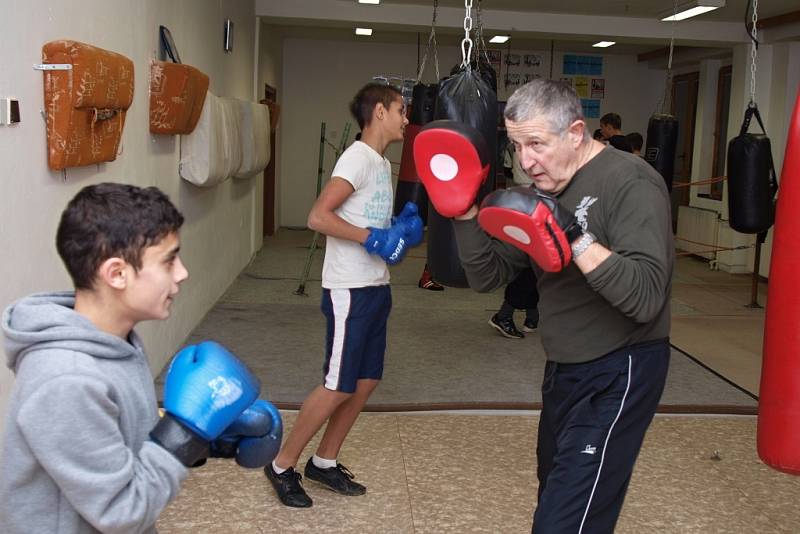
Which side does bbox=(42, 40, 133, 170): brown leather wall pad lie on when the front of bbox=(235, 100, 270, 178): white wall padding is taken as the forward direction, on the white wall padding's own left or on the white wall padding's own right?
on the white wall padding's own right

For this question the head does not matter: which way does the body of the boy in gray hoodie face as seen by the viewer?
to the viewer's right

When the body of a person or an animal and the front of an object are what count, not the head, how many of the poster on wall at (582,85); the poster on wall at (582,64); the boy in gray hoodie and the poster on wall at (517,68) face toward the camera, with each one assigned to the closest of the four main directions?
3

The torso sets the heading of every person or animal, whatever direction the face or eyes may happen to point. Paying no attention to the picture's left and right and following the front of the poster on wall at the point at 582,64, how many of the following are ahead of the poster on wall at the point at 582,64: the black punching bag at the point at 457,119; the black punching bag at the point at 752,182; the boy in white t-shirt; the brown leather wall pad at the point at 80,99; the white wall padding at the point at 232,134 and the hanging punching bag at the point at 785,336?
6

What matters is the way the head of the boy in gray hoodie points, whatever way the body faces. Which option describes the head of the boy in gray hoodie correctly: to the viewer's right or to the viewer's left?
to the viewer's right

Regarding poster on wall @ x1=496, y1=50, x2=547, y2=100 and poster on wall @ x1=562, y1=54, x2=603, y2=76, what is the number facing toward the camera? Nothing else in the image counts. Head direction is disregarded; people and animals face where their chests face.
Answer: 2

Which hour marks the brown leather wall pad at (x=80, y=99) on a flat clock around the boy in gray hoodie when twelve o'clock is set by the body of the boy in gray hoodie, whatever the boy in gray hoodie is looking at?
The brown leather wall pad is roughly at 9 o'clock from the boy in gray hoodie.

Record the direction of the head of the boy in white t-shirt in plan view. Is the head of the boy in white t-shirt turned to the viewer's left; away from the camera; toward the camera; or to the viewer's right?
to the viewer's right

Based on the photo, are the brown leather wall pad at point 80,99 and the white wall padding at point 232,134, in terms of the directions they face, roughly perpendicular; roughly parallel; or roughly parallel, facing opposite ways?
roughly parallel

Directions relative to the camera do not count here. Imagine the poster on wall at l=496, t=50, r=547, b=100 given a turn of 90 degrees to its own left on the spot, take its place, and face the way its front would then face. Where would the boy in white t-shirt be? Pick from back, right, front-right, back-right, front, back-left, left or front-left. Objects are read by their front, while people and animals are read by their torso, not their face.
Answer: right

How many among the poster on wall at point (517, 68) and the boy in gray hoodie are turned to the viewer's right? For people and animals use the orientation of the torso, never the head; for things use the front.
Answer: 1

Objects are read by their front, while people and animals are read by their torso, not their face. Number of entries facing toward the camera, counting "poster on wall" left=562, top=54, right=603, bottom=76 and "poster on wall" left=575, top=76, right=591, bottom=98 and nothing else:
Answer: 2

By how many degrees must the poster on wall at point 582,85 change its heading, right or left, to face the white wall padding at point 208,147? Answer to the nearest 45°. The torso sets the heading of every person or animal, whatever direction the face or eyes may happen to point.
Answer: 0° — it already faces it

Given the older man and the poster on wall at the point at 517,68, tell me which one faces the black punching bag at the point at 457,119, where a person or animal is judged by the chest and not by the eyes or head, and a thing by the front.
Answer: the poster on wall

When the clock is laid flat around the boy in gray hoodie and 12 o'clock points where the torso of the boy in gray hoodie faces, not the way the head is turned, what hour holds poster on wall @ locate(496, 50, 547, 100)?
The poster on wall is roughly at 10 o'clock from the boy in gray hoodie.

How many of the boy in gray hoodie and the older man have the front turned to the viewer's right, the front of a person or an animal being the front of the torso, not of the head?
1

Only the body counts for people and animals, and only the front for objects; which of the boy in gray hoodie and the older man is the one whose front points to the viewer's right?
the boy in gray hoodie

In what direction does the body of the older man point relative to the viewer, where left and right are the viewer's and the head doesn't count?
facing the viewer and to the left of the viewer

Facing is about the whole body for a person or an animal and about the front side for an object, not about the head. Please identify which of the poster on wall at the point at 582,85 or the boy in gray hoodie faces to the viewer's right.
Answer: the boy in gray hoodie

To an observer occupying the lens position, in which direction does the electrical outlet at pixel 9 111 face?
facing the viewer and to the right of the viewer
